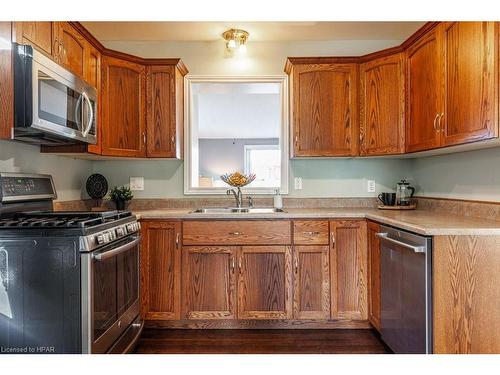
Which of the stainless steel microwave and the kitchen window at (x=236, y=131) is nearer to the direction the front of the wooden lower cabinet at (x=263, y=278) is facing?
the stainless steel microwave

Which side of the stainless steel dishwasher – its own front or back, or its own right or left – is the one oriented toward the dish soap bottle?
right

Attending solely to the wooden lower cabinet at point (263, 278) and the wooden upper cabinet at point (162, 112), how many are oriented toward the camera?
2

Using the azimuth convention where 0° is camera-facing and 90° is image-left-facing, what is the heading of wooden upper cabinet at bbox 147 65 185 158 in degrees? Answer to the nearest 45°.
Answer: approximately 0°

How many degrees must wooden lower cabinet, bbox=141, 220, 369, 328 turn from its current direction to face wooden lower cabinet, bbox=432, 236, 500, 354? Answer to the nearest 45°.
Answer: approximately 45° to its left
